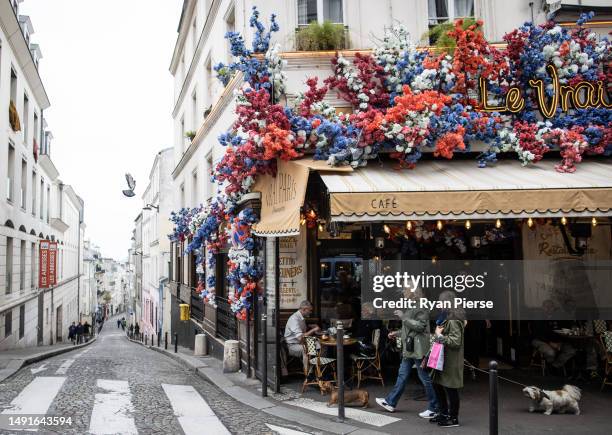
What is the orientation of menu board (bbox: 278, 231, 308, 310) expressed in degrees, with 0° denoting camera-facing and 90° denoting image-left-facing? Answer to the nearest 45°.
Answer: approximately 0°

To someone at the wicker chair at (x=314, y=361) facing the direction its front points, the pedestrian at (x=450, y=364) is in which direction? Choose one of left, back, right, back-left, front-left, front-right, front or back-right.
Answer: right

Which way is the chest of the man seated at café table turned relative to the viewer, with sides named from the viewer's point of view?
facing to the right of the viewer

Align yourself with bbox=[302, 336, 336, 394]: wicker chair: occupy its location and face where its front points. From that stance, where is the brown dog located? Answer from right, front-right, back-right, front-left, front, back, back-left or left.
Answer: right

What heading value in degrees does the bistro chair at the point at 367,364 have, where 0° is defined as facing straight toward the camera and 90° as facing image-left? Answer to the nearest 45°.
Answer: approximately 90°

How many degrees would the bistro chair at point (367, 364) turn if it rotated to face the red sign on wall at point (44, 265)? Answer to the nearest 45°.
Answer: approximately 45° to its right

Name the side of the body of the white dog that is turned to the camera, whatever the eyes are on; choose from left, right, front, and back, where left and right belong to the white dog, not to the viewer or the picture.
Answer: left

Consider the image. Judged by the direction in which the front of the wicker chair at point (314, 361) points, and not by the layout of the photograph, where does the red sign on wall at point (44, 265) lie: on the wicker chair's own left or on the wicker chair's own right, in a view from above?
on the wicker chair's own left

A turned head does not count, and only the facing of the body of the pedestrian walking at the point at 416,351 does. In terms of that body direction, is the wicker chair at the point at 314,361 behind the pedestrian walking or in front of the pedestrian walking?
in front

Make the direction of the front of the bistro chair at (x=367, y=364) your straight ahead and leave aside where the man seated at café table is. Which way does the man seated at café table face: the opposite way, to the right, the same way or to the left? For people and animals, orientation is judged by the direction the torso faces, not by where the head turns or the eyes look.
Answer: the opposite way

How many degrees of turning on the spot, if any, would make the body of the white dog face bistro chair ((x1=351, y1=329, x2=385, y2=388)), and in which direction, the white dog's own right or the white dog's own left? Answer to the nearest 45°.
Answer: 0° — it already faces it

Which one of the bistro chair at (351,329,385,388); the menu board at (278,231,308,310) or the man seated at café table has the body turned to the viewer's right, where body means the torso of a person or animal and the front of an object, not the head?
the man seated at café table
